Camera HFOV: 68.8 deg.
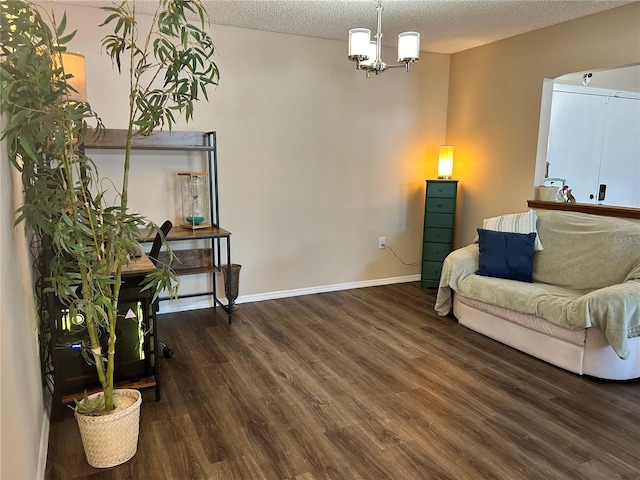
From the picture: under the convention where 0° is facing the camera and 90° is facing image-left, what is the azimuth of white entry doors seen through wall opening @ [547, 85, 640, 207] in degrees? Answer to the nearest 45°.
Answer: approximately 0°

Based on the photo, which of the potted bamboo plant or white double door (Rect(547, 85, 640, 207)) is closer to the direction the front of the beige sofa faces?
the potted bamboo plant

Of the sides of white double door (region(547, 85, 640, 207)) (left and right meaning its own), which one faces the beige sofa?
front

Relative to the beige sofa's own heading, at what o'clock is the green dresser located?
The green dresser is roughly at 3 o'clock from the beige sofa.

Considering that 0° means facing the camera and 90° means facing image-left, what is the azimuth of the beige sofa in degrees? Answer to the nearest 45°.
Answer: approximately 45°

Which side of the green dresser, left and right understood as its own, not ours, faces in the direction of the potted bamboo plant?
front

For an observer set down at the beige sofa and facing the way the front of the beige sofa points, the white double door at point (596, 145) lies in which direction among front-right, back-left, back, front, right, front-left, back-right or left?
back-right

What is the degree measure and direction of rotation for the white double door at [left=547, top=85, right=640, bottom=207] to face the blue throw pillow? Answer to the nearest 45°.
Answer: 0° — it already faces it

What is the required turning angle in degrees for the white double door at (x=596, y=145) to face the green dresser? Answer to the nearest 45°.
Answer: approximately 45° to its right

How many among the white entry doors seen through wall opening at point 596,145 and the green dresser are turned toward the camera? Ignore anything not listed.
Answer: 2

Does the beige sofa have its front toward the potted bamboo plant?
yes

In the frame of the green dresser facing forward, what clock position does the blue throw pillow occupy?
The blue throw pillow is roughly at 11 o'clock from the green dresser.

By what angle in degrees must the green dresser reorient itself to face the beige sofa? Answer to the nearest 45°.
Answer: approximately 45° to its left
